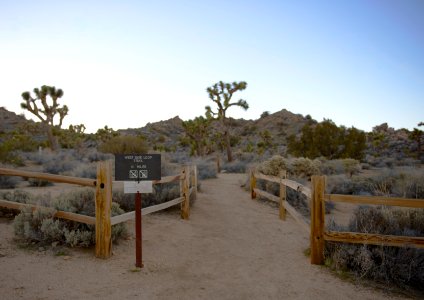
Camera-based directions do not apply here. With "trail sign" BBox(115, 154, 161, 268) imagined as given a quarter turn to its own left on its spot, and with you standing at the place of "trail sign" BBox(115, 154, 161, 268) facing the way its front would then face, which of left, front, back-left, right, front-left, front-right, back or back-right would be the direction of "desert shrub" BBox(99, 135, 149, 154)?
left

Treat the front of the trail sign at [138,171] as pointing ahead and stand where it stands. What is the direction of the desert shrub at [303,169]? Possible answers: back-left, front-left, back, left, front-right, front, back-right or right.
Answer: back-left

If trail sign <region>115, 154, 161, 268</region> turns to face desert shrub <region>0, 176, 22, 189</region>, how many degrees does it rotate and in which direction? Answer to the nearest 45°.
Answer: approximately 135° to its right

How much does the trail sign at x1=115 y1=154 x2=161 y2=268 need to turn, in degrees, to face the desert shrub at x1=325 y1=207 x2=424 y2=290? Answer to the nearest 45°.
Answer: approximately 90° to its left

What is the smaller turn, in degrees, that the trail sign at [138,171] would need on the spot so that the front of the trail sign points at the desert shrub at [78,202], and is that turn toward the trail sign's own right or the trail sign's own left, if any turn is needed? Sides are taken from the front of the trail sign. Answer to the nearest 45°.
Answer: approximately 135° to the trail sign's own right

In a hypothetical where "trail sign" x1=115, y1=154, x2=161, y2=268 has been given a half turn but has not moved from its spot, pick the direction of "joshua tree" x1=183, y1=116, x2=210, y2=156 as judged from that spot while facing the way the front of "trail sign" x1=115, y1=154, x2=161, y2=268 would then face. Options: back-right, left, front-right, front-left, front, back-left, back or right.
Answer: front

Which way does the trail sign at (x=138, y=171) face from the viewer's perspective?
toward the camera

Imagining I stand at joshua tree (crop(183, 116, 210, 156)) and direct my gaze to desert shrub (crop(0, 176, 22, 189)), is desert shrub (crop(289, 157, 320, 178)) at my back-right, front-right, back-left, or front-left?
front-left

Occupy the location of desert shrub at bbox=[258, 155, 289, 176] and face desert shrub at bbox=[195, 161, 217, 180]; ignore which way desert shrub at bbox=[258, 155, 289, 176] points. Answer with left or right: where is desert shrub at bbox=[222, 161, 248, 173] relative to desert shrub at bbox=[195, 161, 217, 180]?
right

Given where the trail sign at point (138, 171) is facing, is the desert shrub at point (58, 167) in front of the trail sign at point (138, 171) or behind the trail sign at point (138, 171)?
behind

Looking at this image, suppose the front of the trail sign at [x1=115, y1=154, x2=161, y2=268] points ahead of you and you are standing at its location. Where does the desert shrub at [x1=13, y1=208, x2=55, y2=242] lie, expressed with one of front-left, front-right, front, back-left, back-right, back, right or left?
back-right

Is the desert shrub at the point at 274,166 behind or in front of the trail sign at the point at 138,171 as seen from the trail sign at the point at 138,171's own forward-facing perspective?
behind
